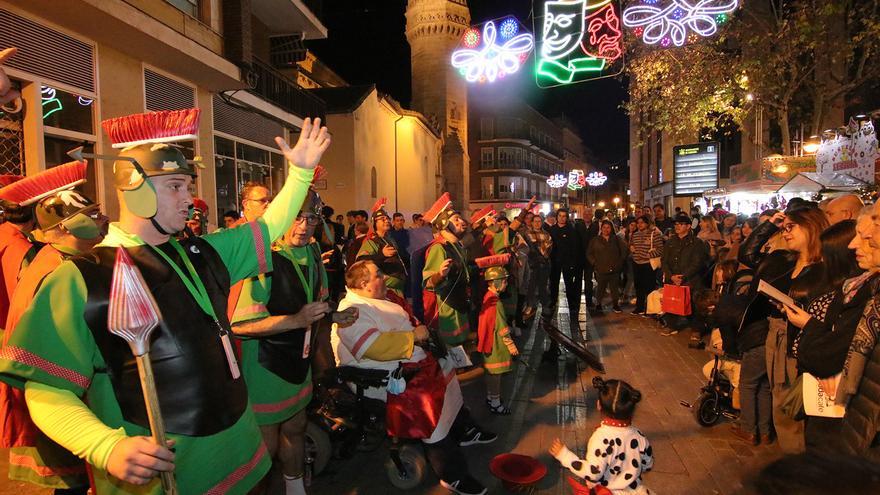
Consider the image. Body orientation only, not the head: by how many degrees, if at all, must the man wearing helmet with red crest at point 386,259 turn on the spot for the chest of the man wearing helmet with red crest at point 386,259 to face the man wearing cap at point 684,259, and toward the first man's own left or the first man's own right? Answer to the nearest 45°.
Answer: approximately 45° to the first man's own left

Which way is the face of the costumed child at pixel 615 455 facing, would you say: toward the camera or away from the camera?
away from the camera

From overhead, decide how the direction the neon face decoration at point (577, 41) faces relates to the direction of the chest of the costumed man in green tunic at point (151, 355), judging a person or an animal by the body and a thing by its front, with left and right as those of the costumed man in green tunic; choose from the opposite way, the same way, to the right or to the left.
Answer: to the right

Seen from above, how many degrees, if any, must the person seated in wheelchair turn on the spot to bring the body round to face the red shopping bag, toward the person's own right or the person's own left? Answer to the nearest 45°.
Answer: approximately 45° to the person's own left

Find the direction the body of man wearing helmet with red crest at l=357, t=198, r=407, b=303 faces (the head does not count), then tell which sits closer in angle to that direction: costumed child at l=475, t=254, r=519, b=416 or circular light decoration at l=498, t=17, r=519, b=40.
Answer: the costumed child
